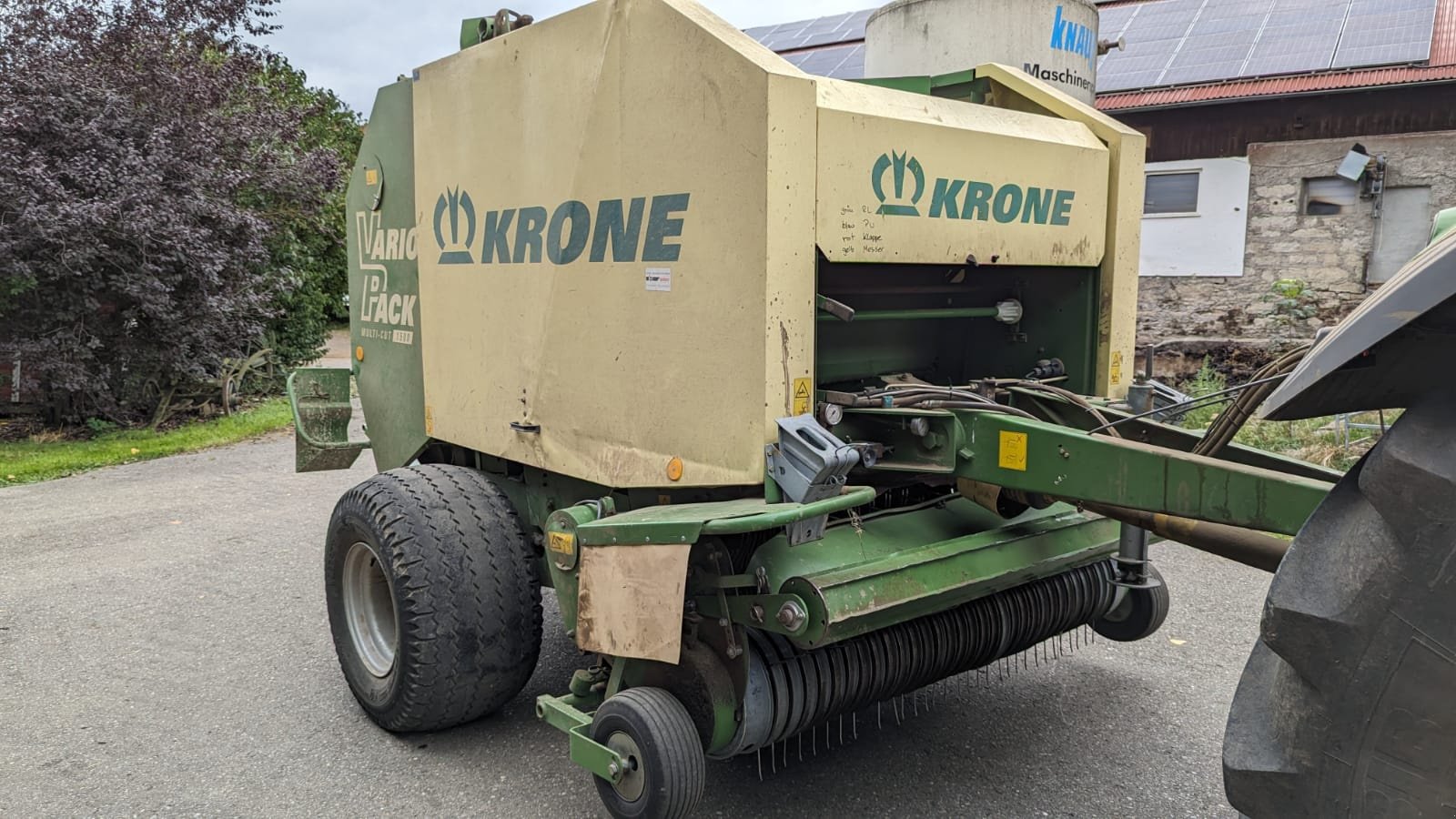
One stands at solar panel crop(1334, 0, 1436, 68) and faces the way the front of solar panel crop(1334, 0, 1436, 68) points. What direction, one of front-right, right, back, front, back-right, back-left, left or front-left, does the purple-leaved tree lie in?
front-right

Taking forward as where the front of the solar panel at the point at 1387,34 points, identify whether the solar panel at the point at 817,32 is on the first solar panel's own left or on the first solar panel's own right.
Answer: on the first solar panel's own right

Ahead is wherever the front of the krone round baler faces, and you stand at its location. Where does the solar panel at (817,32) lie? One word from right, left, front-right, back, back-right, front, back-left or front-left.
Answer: back-left

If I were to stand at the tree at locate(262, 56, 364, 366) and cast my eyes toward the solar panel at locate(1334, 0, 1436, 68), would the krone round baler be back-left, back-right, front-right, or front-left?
front-right

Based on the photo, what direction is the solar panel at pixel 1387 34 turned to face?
toward the camera

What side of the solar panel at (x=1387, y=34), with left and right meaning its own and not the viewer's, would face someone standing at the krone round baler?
front

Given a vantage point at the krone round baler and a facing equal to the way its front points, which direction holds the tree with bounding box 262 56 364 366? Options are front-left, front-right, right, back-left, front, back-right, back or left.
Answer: back

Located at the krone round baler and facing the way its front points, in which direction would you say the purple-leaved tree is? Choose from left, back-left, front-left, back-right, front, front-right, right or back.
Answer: back

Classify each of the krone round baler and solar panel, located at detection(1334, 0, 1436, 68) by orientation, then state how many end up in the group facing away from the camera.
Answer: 0

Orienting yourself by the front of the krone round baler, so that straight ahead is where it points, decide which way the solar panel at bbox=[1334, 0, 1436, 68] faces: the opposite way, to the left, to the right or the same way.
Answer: to the right

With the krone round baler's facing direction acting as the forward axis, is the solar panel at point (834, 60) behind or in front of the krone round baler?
behind

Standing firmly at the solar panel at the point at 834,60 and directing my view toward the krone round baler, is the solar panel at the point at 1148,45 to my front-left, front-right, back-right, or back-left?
back-left

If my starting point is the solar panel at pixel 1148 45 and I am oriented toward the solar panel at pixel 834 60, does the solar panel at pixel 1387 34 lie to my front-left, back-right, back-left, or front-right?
back-left

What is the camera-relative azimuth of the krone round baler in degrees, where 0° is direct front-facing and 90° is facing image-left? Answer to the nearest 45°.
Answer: approximately 315°
